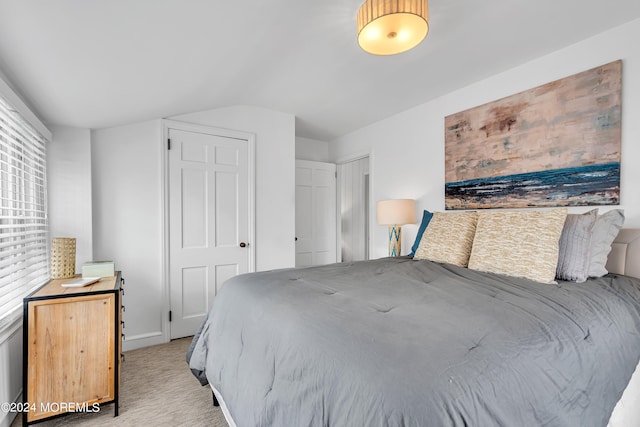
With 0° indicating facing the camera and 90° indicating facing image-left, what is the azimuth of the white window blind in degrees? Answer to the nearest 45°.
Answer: approximately 270°

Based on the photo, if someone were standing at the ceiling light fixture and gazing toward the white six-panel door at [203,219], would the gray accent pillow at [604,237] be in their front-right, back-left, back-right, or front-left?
back-right

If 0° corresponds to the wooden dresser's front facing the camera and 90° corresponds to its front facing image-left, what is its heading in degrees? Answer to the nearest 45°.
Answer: approximately 270°

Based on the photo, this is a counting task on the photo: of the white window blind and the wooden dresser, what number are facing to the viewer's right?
2

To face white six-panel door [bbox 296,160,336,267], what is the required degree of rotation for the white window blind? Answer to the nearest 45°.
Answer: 0° — it already faces it

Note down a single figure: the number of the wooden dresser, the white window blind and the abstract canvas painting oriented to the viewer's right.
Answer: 2

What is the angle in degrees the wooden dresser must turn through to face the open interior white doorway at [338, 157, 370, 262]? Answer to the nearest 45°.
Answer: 0° — it already faces it
